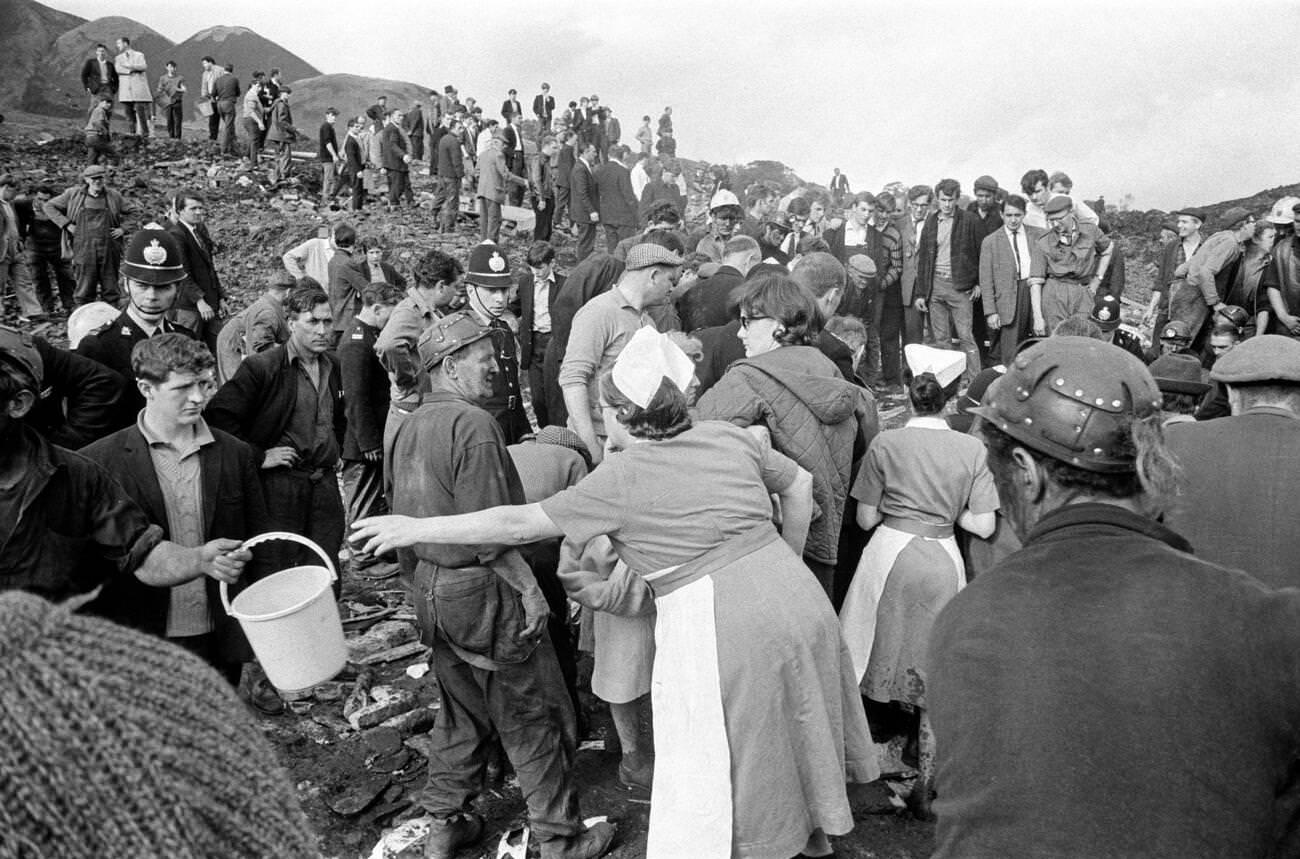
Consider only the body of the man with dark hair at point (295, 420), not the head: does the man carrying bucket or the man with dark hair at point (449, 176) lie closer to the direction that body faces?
the man carrying bucket

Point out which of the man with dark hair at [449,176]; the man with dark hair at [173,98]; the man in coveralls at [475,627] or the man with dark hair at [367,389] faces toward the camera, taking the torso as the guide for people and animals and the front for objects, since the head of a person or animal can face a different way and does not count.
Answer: the man with dark hair at [173,98]

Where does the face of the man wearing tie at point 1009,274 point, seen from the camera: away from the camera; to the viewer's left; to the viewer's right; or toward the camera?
toward the camera

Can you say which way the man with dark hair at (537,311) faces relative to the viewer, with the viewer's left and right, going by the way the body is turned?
facing the viewer

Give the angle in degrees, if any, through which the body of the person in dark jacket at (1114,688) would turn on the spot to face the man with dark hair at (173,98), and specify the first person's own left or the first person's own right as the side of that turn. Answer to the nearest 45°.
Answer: approximately 45° to the first person's own left

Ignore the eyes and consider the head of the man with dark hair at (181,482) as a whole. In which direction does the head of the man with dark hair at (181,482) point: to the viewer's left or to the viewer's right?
to the viewer's right

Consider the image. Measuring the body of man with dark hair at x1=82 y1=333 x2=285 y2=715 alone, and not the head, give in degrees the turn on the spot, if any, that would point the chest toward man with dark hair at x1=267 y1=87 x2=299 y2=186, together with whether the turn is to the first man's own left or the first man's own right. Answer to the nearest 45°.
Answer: approximately 135° to the first man's own left

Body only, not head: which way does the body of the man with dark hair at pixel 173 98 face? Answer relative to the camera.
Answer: toward the camera

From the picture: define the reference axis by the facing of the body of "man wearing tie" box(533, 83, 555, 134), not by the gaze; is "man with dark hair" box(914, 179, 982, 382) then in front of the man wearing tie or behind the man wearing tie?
in front

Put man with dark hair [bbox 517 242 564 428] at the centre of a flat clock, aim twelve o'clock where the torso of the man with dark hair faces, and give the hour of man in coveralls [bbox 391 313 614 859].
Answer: The man in coveralls is roughly at 12 o'clock from the man with dark hair.

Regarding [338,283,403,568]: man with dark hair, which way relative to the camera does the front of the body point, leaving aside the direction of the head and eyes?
to the viewer's right

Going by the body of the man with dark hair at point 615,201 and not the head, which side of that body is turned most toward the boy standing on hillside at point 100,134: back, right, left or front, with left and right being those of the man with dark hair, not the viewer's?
left

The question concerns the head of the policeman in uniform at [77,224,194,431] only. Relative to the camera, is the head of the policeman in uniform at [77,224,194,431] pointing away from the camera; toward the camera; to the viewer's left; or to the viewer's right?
toward the camera

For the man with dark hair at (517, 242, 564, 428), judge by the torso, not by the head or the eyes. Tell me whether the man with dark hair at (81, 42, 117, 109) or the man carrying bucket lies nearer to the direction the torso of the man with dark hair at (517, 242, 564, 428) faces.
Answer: the man carrying bucket

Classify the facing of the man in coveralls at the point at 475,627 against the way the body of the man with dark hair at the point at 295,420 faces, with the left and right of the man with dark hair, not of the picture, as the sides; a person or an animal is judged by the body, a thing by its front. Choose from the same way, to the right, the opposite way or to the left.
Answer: to the left

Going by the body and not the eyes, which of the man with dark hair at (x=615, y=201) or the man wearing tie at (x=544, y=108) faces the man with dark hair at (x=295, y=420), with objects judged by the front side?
the man wearing tie

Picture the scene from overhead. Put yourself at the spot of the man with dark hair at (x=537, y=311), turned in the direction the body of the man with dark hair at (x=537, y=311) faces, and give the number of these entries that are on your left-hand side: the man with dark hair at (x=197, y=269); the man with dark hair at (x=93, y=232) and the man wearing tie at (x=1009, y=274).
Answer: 1

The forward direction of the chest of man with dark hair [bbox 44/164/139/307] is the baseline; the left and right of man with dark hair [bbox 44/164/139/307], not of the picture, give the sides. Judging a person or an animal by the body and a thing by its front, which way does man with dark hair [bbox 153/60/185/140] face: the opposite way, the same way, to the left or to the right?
the same way

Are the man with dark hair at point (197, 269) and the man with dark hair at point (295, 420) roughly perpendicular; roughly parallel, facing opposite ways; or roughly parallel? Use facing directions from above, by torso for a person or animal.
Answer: roughly parallel
